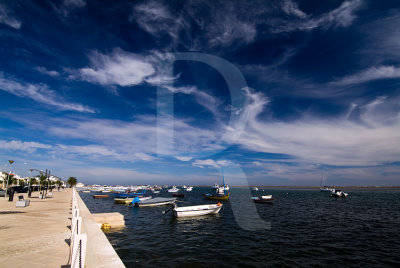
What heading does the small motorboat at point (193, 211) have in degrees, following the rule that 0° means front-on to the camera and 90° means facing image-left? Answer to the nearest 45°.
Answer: approximately 270°

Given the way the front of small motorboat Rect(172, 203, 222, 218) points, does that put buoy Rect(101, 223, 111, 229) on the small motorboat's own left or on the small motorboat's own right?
on the small motorboat's own right
